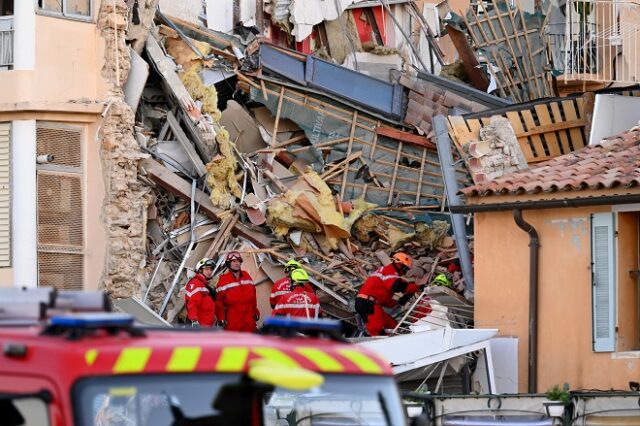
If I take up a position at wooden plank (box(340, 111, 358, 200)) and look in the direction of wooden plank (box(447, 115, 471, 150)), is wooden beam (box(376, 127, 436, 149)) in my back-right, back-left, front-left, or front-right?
front-left

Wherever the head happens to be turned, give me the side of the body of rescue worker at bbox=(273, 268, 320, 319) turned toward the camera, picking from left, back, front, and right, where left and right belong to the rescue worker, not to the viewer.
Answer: back

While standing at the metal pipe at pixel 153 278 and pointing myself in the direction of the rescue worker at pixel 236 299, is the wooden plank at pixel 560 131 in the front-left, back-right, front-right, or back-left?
front-left

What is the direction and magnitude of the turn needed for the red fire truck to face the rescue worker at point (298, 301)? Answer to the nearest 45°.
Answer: approximately 135° to its left

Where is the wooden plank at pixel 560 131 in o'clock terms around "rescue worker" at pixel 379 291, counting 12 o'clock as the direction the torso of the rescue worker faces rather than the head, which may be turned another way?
The wooden plank is roughly at 11 o'clock from the rescue worker.

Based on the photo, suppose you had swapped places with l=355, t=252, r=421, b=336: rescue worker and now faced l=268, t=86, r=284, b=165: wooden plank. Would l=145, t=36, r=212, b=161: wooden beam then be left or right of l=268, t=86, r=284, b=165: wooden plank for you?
left

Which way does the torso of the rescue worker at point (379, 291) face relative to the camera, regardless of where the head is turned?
to the viewer's right

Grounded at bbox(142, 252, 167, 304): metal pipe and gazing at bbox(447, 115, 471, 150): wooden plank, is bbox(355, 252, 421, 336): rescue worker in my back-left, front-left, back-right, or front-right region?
front-right

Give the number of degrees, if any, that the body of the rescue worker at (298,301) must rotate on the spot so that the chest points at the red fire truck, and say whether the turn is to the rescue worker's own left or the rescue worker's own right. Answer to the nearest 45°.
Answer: approximately 180°

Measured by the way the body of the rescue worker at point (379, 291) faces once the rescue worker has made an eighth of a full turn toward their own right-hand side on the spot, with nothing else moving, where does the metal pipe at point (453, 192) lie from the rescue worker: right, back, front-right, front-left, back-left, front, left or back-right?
left

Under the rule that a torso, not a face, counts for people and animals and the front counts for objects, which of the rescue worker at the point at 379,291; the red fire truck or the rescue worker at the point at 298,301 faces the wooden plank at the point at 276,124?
the rescue worker at the point at 298,301

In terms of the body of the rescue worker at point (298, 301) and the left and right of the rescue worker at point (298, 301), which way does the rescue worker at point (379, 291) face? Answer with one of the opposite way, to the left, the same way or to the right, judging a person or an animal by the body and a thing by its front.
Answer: to the right

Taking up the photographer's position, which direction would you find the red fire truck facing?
facing the viewer and to the right of the viewer
